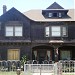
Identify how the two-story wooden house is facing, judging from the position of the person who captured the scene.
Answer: facing the viewer

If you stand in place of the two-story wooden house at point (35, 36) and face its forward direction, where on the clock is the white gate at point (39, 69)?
The white gate is roughly at 12 o'clock from the two-story wooden house.
